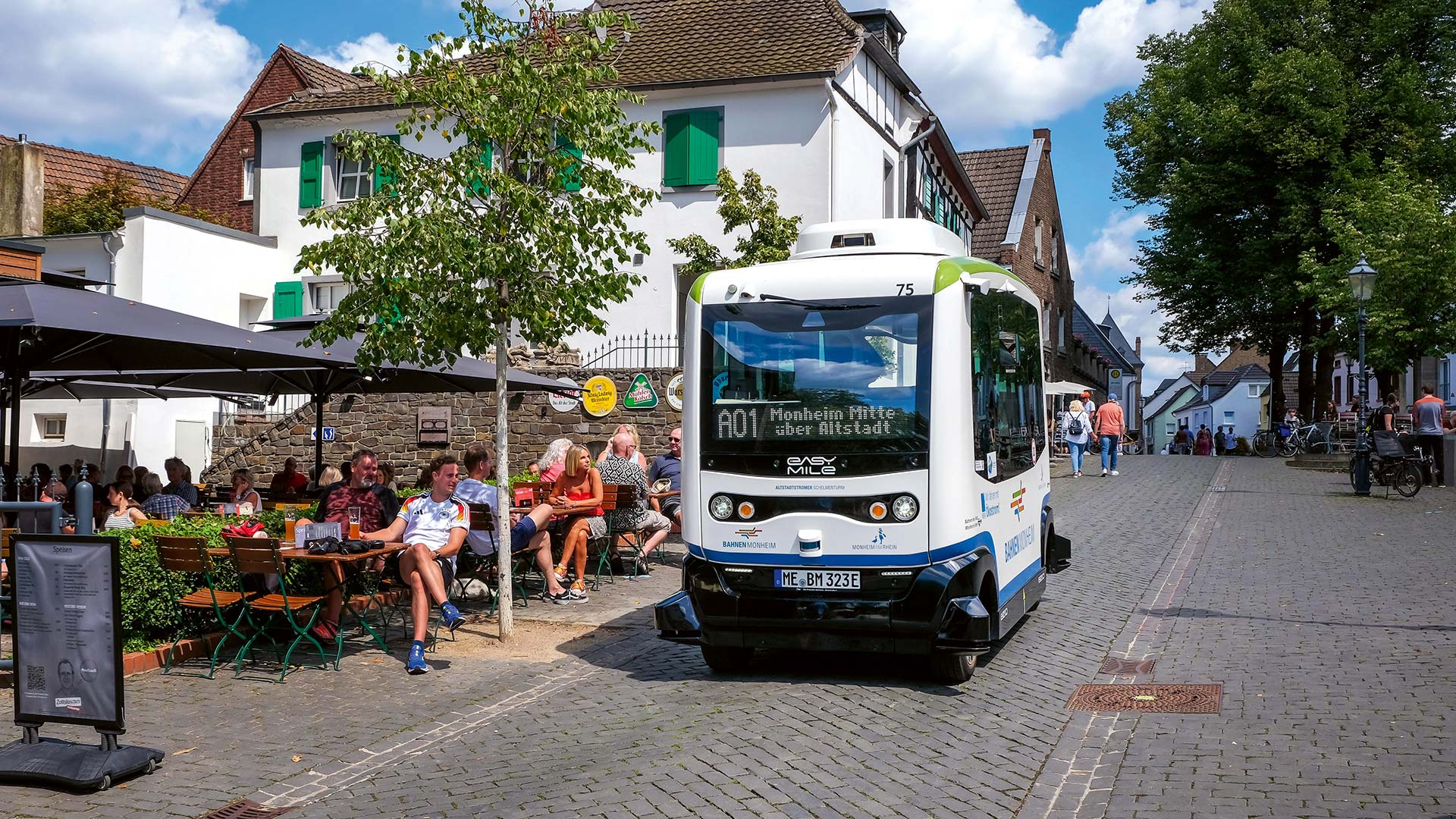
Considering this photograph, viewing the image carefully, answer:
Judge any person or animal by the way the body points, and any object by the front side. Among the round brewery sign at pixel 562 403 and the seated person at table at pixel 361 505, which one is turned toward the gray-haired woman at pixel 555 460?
the round brewery sign

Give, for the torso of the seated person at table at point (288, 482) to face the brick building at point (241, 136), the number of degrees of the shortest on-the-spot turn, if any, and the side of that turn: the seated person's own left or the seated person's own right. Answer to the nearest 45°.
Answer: approximately 180°

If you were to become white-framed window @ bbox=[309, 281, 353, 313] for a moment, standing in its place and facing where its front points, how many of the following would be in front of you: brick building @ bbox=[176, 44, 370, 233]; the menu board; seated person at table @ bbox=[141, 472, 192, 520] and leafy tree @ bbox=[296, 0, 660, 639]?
3

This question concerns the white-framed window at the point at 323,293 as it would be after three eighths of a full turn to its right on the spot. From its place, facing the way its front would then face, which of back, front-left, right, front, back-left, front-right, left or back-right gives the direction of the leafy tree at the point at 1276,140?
back-right

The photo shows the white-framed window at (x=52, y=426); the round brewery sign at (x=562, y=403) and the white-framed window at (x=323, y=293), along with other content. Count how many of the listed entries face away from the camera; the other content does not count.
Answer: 0

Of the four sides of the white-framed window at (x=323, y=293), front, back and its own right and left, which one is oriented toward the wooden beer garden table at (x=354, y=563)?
front

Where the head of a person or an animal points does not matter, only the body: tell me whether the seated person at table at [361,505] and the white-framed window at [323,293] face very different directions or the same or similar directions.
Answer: same or similar directions

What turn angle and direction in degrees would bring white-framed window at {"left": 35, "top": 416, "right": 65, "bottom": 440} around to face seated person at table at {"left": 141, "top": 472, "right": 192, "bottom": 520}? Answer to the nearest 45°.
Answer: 0° — it already faces them

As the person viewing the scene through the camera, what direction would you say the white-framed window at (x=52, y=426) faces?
facing the viewer

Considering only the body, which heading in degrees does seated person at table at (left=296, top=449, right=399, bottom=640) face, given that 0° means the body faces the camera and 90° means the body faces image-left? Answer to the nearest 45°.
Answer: approximately 0°

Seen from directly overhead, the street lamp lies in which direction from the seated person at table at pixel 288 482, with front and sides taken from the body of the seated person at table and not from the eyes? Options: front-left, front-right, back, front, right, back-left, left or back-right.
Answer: left

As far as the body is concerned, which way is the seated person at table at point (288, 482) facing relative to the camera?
toward the camera

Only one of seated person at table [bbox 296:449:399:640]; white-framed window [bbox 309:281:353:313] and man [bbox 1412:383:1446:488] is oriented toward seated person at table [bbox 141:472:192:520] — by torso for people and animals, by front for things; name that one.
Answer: the white-framed window

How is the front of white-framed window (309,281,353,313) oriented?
toward the camera
